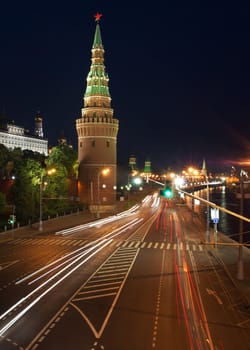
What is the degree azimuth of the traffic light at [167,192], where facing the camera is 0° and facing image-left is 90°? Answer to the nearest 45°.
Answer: approximately 0°
